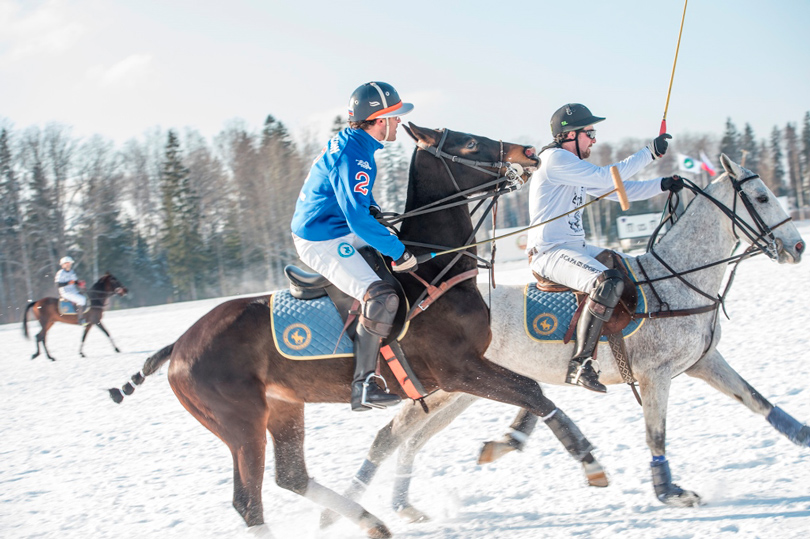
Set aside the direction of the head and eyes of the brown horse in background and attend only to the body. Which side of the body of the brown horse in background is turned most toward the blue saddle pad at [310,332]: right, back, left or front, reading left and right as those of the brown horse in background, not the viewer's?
right

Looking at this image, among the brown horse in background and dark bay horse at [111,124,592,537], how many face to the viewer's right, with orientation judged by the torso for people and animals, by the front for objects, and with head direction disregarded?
2

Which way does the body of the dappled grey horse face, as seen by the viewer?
to the viewer's right

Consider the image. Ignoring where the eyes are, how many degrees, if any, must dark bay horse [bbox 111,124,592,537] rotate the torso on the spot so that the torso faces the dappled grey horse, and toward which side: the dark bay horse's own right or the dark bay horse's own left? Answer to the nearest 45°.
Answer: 0° — it already faces it

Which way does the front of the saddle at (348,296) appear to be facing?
to the viewer's right

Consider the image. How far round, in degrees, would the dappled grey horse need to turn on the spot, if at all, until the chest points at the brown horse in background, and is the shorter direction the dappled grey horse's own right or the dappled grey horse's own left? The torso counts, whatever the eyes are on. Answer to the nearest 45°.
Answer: approximately 135° to the dappled grey horse's own left

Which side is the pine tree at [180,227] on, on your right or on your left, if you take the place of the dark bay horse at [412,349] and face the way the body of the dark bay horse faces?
on your left

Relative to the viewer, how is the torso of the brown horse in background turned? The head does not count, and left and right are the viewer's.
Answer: facing to the right of the viewer

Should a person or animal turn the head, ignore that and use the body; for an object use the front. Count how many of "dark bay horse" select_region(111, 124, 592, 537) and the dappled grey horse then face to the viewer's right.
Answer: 2

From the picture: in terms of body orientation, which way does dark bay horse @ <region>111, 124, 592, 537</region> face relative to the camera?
to the viewer's right
